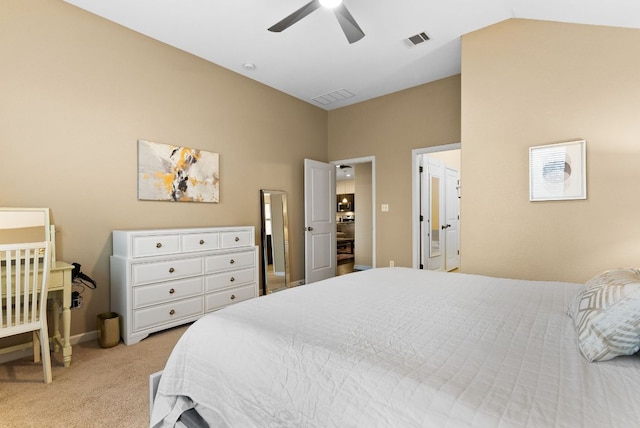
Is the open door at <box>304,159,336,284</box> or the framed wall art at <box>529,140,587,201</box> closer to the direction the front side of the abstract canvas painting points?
the framed wall art

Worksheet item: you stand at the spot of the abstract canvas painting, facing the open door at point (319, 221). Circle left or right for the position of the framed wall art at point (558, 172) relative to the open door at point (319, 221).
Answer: right

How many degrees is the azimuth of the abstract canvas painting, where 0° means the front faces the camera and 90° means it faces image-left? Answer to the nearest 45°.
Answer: approximately 315°

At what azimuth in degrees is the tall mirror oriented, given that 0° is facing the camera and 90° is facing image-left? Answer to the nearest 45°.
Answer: approximately 315°

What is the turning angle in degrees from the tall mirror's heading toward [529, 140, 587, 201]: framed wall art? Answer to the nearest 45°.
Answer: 0° — it already faces it

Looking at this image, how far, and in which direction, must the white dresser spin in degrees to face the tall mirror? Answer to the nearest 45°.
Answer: approximately 90° to its left

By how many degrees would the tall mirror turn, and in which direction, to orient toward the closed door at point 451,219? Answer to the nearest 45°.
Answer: approximately 45° to its left

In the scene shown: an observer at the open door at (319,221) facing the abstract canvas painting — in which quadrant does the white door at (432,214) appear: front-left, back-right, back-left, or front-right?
back-left

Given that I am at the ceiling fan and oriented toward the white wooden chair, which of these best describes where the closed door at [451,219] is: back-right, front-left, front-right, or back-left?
back-right
